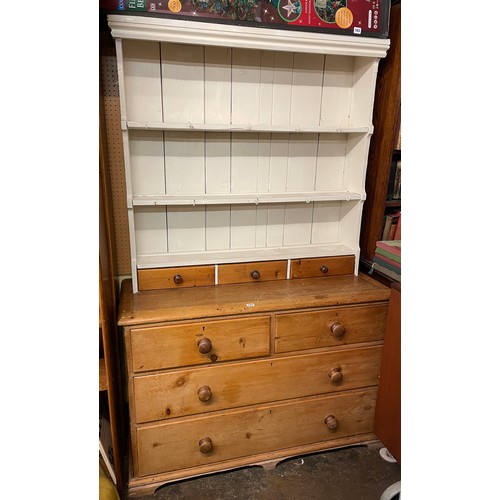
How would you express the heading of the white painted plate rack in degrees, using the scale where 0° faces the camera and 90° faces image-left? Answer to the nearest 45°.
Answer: approximately 0°

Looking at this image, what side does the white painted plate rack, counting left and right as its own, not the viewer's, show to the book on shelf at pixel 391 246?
left

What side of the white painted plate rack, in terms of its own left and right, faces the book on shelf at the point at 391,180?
left

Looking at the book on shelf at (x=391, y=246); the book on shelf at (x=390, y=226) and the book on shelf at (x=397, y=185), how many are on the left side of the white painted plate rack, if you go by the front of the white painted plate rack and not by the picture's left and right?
3

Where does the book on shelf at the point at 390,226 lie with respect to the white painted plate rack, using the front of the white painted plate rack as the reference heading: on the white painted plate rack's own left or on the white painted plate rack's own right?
on the white painted plate rack's own left
